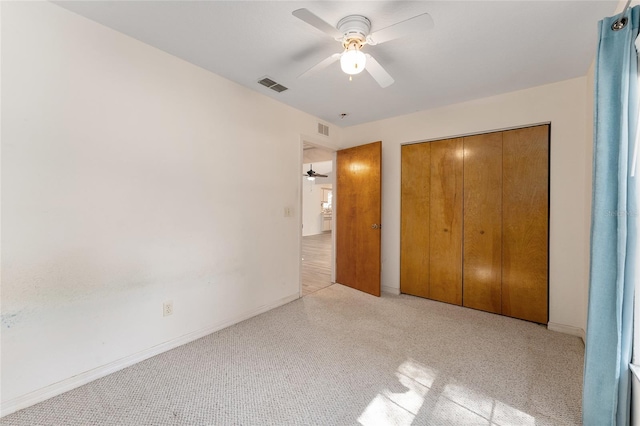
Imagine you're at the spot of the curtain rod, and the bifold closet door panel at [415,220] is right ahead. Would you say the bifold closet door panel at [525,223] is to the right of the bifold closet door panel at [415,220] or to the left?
right

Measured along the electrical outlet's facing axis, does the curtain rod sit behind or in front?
in front

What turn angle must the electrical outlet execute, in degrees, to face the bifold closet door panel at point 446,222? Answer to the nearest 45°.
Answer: approximately 45° to its left

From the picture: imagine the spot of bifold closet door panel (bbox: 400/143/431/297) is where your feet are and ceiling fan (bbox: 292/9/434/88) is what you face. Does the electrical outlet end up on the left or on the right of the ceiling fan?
right

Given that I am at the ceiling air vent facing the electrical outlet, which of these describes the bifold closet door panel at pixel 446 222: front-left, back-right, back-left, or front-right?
back-left

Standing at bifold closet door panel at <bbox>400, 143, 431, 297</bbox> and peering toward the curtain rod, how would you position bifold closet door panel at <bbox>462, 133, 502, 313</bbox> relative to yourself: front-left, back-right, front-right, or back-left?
front-left

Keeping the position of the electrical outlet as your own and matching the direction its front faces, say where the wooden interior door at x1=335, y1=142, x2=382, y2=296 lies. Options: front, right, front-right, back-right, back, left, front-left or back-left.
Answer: front-left

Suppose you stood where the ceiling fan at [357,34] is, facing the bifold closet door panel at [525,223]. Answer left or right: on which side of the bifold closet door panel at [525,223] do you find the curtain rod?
right

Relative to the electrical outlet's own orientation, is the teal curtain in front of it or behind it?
in front

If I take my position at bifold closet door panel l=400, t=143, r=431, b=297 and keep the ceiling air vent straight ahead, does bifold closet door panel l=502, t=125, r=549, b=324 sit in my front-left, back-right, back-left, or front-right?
back-left

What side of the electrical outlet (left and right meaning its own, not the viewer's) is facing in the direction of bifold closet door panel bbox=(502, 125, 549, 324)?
front
